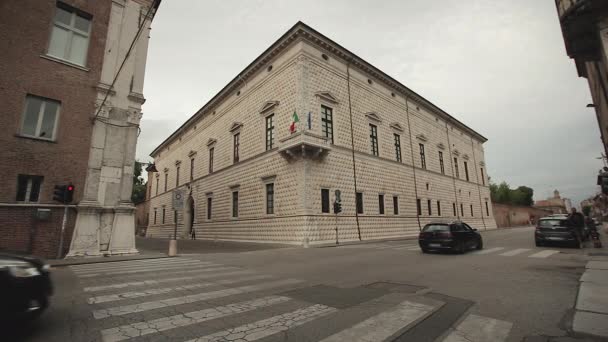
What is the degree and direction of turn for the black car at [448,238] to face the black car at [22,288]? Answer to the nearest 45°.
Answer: approximately 135° to its right

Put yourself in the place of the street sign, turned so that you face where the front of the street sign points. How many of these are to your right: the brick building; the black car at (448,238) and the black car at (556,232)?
1

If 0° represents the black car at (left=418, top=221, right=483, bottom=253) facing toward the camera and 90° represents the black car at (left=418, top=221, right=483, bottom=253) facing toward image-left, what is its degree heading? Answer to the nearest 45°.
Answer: approximately 225°

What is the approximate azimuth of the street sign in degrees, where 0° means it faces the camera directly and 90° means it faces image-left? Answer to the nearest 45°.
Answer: approximately 0°

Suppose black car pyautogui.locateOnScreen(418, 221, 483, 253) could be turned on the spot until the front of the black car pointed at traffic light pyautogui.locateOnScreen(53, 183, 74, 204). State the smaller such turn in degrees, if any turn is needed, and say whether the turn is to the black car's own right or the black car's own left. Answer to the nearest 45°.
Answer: approximately 180°
